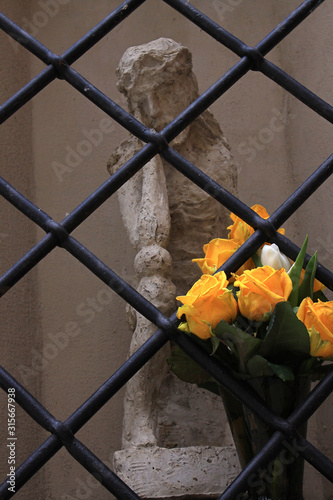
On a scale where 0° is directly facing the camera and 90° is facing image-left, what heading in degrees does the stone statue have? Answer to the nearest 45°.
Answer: approximately 45°

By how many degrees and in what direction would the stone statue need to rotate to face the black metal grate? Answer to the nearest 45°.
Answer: approximately 45° to its left
